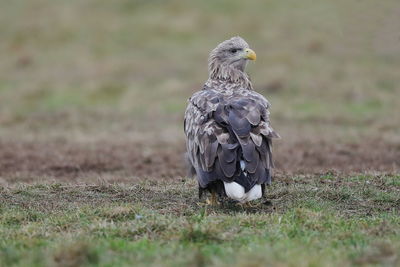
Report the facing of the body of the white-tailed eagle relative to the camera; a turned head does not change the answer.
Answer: away from the camera
